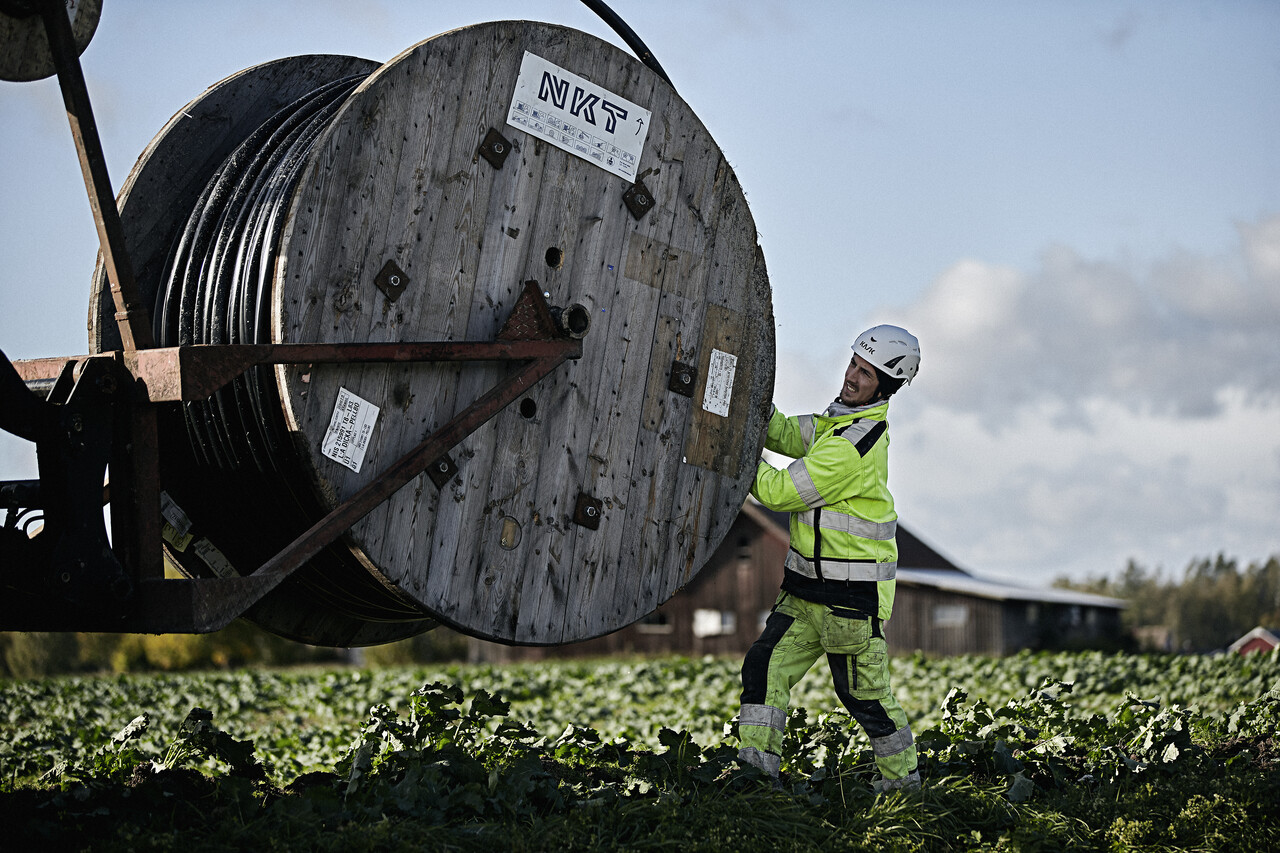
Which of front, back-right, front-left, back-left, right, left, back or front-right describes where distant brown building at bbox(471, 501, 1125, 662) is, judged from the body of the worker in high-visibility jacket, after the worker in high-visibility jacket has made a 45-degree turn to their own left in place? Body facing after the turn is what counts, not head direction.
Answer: back

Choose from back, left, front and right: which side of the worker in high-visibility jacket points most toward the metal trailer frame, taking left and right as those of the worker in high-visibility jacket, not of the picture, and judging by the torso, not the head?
front

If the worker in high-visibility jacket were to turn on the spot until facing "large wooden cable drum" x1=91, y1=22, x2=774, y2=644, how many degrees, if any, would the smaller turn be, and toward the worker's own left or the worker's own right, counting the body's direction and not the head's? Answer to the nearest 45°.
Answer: approximately 45° to the worker's own right

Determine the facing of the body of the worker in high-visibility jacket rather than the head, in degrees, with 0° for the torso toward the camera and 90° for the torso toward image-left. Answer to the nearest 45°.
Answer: approximately 45°
